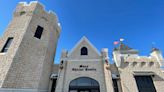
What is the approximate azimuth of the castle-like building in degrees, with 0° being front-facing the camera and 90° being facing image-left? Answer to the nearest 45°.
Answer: approximately 0°
